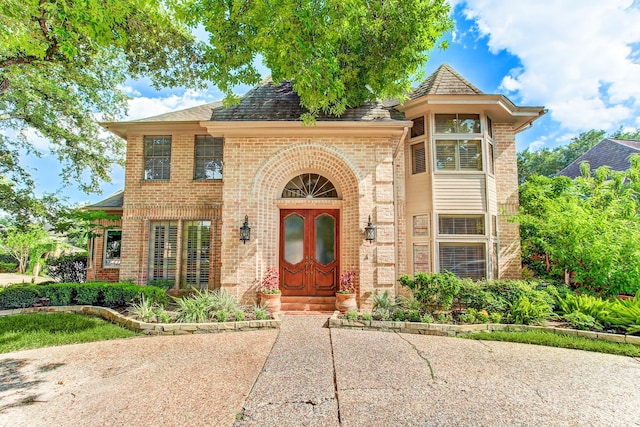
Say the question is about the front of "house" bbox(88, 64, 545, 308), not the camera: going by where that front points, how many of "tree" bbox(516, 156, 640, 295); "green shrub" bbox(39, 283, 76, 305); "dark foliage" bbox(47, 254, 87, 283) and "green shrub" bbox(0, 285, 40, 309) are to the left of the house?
1

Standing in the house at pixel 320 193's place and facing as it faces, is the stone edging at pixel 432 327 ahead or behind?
ahead

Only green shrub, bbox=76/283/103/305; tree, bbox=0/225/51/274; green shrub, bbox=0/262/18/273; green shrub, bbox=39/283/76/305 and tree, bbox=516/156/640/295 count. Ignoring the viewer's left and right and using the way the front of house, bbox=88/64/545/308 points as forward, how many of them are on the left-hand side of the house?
1

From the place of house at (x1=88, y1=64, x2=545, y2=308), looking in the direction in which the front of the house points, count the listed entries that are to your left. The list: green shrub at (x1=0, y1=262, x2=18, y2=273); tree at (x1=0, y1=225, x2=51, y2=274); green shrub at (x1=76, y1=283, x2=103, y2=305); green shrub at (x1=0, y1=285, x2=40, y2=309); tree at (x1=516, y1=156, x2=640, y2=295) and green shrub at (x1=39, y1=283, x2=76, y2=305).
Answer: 1

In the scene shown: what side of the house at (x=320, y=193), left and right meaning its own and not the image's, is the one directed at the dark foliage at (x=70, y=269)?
right

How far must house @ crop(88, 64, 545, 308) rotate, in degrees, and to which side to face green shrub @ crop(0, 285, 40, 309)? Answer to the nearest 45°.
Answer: approximately 90° to its right

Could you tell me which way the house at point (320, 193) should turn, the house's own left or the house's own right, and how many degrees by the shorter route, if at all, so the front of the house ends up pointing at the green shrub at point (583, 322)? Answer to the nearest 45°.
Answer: approximately 45° to the house's own left

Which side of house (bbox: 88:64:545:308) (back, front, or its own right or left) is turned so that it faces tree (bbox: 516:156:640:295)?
left

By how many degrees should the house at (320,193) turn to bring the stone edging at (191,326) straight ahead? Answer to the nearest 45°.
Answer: approximately 45° to its right

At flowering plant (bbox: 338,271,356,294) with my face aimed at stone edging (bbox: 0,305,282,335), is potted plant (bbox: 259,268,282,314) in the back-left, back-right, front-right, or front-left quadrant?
front-right

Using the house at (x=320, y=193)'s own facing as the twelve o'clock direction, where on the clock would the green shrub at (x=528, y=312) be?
The green shrub is roughly at 10 o'clock from the house.

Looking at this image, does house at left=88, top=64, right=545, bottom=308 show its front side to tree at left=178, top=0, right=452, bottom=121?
yes

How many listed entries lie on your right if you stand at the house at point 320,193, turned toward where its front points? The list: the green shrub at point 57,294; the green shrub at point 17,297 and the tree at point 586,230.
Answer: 2

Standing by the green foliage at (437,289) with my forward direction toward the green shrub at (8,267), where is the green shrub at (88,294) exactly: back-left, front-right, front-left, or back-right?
front-left

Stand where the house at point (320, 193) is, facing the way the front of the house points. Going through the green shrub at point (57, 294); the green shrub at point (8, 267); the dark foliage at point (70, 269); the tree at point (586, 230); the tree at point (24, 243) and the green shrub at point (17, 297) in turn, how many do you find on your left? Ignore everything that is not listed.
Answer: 1

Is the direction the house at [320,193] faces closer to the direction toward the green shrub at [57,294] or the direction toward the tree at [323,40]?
the tree

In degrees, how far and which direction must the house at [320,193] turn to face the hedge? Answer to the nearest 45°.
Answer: approximately 90° to its right

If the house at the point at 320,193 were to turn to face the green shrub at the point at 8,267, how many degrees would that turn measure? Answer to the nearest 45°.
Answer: approximately 135° to its right

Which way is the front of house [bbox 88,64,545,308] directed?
toward the camera
